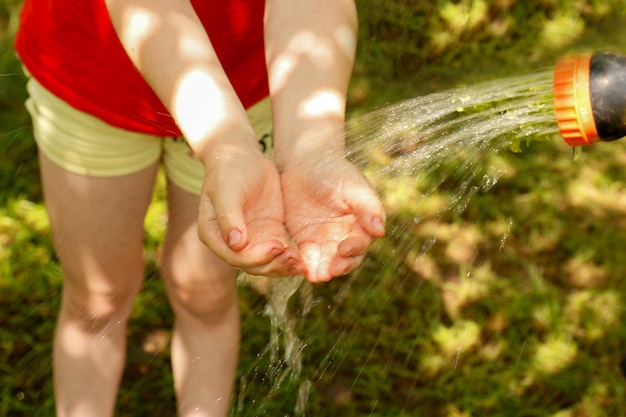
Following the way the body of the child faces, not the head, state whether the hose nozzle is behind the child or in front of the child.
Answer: in front

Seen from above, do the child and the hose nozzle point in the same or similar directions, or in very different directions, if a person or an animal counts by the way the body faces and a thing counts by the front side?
very different directions

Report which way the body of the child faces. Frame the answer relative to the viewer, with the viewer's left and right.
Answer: facing the viewer and to the right of the viewer

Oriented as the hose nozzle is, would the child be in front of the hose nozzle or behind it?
in front

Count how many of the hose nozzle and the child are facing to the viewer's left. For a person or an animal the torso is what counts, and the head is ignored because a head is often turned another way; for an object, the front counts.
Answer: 1

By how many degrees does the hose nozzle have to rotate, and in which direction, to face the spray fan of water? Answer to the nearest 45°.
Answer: approximately 45° to its right

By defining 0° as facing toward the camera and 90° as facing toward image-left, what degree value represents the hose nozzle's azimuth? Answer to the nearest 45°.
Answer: approximately 90°
